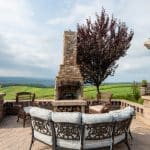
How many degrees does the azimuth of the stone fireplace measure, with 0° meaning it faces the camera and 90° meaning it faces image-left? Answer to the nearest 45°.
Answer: approximately 0°

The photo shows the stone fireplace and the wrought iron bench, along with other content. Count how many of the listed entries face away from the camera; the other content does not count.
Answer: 1

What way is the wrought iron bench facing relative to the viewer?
away from the camera

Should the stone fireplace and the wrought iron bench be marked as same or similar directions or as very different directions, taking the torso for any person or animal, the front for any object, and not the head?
very different directions

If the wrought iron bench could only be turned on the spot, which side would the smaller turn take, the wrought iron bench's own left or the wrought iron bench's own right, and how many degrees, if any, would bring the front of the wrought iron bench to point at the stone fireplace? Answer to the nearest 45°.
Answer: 0° — it already faces it

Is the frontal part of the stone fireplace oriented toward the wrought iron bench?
yes
